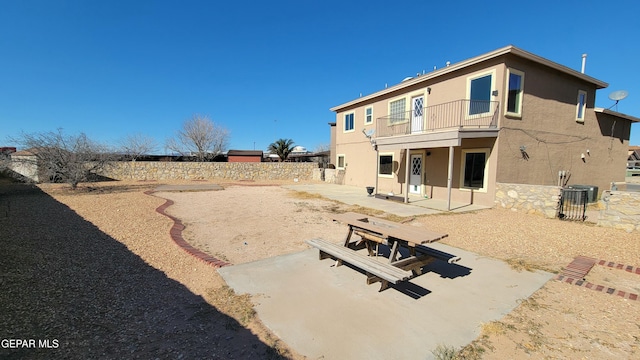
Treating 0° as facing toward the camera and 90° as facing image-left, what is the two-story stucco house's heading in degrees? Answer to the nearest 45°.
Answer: approximately 45°

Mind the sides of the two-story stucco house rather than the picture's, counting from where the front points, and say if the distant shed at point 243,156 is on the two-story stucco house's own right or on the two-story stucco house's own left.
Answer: on the two-story stucco house's own right

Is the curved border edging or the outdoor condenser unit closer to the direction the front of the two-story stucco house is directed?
the curved border edging

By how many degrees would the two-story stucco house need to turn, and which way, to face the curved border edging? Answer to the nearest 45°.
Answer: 0° — it already faces it

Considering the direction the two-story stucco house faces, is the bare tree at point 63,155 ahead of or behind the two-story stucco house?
ahead

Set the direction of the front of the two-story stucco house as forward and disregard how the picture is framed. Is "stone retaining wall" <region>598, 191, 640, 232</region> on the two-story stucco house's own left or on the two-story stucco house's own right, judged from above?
on the two-story stucco house's own left

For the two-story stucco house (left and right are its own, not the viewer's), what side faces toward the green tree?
right

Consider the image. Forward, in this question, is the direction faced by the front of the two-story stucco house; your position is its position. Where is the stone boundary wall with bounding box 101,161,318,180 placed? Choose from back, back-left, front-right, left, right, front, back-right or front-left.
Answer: front-right

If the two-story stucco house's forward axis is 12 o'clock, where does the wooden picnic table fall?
The wooden picnic table is roughly at 11 o'clock from the two-story stucco house.
